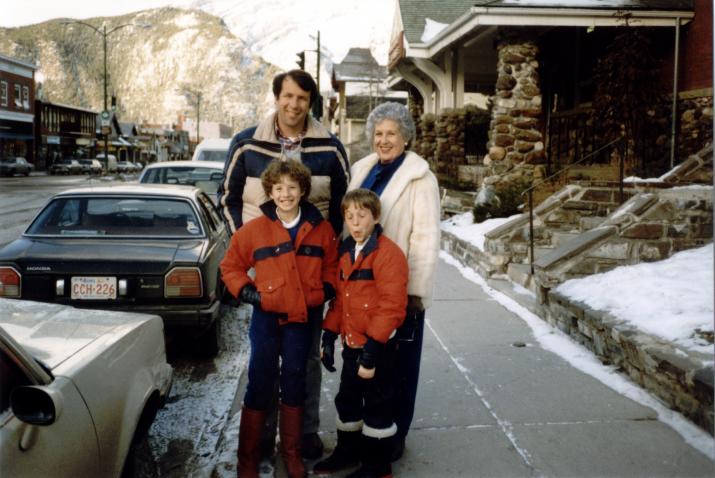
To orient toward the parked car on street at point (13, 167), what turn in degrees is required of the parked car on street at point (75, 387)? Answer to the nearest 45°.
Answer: approximately 45° to its left

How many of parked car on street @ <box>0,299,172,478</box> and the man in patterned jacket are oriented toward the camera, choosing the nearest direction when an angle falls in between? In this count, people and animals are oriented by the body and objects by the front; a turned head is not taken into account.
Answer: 1

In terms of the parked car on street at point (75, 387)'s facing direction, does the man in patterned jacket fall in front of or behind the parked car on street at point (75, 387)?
in front

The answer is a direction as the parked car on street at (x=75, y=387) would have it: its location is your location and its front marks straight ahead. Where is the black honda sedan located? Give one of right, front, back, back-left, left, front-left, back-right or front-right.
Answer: front-left

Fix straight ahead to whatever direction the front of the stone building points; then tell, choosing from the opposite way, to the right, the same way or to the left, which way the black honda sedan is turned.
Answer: to the right

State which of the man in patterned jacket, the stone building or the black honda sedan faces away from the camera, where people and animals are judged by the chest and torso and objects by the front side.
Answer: the black honda sedan

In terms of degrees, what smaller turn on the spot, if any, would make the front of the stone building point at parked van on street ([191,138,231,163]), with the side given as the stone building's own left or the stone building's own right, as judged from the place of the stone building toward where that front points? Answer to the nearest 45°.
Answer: approximately 45° to the stone building's own right

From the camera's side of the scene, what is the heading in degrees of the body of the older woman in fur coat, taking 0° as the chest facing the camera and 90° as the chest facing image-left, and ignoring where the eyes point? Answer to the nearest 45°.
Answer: approximately 45°

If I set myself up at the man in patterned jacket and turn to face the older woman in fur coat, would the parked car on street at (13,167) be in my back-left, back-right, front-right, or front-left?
back-left

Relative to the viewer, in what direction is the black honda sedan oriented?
away from the camera

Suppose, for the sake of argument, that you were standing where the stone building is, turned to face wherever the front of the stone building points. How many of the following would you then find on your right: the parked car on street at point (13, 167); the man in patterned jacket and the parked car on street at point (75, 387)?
1

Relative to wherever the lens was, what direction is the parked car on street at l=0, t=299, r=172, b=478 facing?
facing away from the viewer and to the right of the viewer

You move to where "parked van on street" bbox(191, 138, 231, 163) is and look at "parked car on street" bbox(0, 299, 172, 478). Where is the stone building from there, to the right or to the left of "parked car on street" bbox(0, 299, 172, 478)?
left
